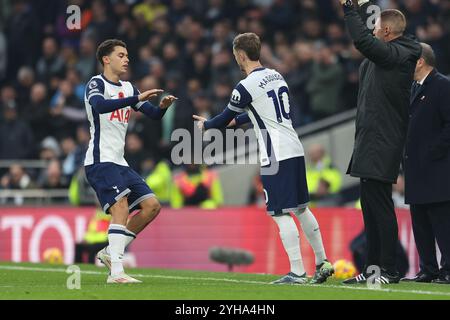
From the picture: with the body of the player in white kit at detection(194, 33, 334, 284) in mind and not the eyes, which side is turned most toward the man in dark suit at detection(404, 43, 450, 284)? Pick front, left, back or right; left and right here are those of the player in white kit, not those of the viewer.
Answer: right

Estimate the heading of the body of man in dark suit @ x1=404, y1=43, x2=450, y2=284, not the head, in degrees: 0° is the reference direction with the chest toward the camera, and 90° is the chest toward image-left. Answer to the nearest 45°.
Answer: approximately 45°

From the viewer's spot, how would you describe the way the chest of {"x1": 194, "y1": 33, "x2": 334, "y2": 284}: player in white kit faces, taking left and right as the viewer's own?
facing away from the viewer and to the left of the viewer

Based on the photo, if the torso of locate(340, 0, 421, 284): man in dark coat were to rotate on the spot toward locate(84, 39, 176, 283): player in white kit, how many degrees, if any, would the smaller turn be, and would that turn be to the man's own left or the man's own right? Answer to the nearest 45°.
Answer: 0° — they already face them

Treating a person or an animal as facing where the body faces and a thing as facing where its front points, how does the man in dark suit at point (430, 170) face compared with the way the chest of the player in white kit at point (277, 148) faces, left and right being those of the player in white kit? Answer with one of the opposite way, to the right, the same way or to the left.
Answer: to the left

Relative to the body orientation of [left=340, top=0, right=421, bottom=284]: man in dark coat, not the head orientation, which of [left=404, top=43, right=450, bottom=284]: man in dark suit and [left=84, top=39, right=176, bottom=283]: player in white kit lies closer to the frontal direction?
the player in white kit

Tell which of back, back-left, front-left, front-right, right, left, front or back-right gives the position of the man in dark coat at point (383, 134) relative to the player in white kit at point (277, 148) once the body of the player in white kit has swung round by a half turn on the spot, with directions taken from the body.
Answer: front-left

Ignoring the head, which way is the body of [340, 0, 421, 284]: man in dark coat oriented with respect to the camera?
to the viewer's left

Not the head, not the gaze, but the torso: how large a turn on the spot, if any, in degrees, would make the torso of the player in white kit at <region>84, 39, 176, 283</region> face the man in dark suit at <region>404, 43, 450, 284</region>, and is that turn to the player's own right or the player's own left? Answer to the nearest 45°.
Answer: approximately 45° to the player's own left

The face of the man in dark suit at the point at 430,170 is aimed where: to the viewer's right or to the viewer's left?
to the viewer's left

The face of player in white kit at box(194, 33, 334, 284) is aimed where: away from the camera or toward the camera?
away from the camera

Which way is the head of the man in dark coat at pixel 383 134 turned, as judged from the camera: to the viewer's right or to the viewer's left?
to the viewer's left

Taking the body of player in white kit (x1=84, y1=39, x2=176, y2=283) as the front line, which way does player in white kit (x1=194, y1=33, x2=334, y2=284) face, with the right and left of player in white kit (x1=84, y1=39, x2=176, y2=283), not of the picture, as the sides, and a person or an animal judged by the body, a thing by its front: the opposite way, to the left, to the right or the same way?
the opposite way
